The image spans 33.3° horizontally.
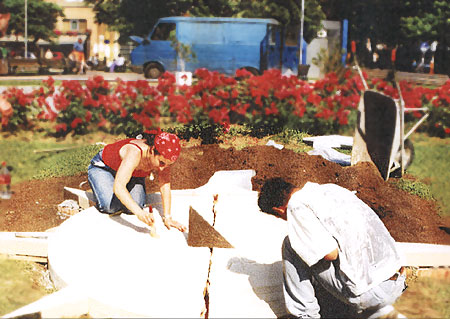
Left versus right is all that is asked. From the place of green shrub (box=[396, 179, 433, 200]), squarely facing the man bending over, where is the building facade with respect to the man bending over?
right

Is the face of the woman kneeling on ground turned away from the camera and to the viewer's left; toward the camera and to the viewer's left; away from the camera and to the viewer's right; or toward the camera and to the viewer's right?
toward the camera and to the viewer's right

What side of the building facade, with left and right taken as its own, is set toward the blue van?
left

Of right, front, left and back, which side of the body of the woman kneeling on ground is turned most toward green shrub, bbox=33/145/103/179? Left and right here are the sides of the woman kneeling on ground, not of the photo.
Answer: back

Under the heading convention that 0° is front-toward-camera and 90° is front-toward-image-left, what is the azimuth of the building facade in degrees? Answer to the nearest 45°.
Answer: approximately 0°

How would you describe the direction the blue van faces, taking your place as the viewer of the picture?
facing to the left of the viewer

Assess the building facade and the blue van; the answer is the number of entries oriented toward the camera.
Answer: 1

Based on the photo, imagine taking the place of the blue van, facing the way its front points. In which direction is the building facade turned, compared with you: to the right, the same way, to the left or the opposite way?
to the left

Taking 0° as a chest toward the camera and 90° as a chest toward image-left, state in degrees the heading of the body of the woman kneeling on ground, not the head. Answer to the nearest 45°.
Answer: approximately 315°
